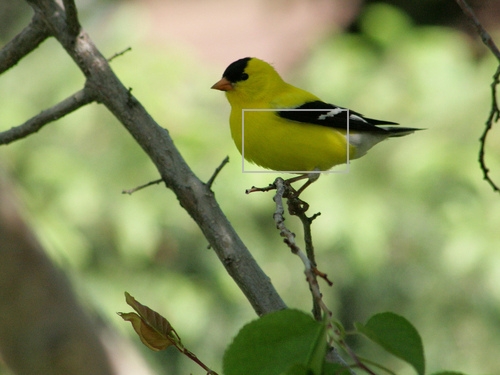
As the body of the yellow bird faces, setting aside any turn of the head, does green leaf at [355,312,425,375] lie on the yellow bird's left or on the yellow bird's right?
on the yellow bird's left

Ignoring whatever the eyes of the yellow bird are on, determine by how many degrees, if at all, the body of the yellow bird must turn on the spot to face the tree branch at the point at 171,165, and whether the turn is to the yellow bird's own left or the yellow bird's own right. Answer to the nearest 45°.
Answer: approximately 45° to the yellow bird's own left

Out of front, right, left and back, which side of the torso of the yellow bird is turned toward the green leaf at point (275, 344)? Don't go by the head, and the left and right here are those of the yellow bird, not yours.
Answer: left

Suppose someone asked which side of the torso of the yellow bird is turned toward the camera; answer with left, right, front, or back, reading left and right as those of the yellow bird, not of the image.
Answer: left
